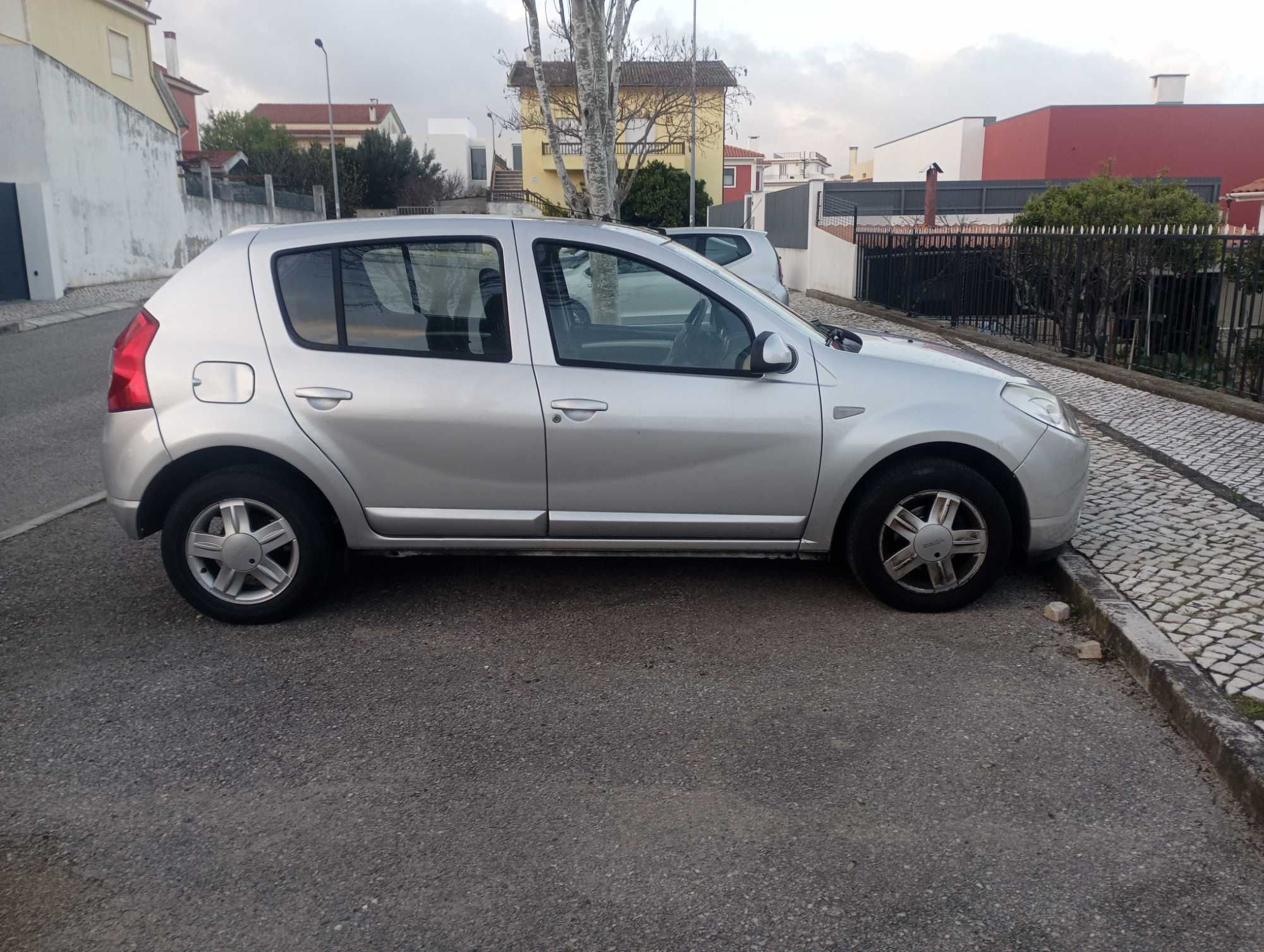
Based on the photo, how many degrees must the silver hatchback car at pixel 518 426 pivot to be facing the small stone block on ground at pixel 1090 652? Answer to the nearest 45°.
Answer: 0° — it already faces it

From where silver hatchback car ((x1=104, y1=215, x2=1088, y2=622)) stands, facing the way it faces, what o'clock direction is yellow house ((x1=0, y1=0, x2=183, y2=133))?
The yellow house is roughly at 8 o'clock from the silver hatchback car.

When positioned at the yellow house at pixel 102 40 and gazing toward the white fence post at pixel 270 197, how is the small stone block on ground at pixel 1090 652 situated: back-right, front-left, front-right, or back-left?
back-right

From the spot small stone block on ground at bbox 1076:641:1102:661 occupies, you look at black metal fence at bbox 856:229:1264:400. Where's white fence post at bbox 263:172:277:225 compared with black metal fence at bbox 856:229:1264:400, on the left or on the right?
left

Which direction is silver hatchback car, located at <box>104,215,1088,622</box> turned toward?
to the viewer's right

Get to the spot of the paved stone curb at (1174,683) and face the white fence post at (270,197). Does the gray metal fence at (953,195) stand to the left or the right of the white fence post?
right

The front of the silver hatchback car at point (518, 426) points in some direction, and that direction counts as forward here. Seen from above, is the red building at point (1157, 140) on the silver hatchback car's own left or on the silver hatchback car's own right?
on the silver hatchback car's own left

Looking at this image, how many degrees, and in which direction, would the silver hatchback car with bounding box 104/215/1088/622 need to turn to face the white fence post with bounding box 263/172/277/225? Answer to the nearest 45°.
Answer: approximately 90° to its left

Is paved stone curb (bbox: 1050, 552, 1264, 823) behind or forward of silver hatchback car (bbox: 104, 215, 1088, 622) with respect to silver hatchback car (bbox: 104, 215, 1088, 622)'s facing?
forward
